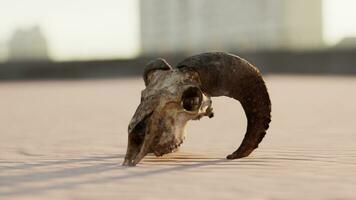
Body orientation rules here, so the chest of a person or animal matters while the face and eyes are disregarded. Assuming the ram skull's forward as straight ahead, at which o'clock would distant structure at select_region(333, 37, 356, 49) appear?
The distant structure is roughly at 5 o'clock from the ram skull.

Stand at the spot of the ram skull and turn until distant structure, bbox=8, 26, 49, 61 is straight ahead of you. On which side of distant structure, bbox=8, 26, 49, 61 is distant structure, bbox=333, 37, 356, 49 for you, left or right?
right

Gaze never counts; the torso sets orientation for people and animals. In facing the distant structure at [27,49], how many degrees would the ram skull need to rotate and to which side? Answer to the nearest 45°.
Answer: approximately 135° to its right

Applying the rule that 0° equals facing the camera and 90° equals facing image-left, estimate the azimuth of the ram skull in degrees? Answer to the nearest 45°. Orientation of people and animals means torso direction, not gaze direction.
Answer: approximately 45°
